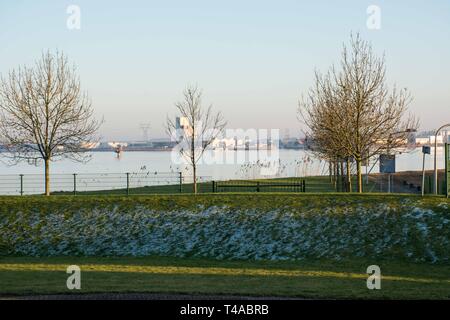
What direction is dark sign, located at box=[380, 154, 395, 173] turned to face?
toward the camera

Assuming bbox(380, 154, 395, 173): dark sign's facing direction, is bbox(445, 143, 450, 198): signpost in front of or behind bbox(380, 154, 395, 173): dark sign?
in front
